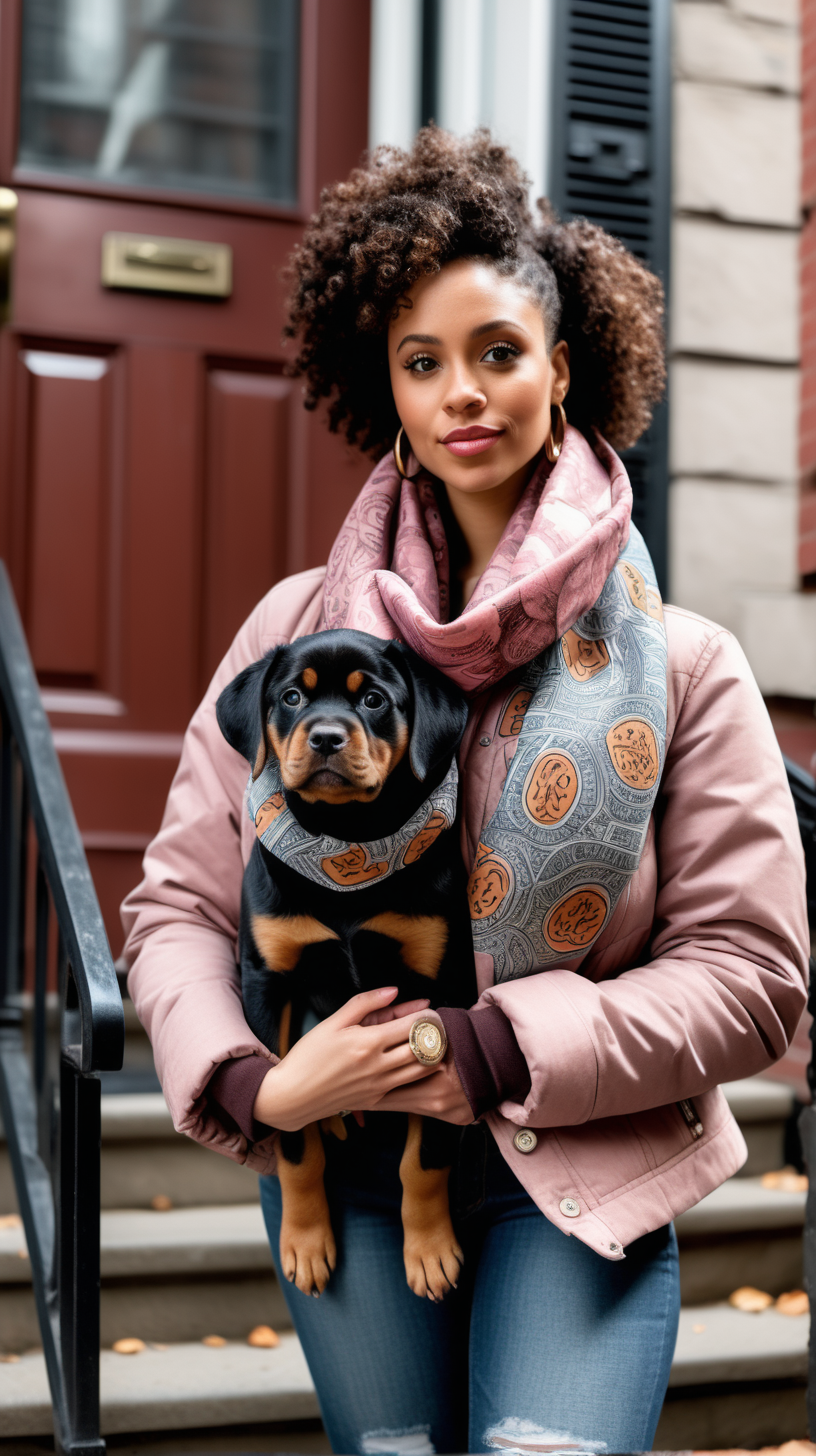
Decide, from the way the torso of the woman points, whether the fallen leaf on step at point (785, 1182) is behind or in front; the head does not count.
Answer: behind

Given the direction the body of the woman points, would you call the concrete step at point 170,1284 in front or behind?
behind

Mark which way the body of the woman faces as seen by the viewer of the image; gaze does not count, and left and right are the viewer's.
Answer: facing the viewer

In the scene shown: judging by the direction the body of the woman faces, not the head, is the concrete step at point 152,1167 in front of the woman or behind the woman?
behind

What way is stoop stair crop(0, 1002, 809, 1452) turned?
toward the camera
